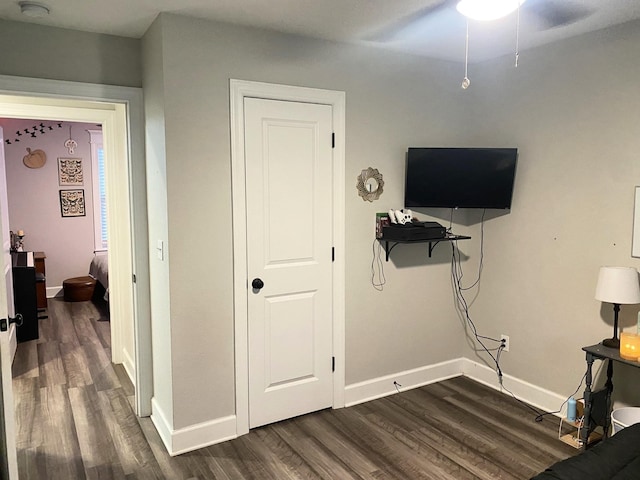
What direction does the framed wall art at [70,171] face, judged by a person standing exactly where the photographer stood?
facing the viewer

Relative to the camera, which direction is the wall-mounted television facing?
toward the camera

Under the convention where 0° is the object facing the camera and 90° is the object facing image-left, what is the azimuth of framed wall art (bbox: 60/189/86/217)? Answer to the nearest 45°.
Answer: approximately 0°

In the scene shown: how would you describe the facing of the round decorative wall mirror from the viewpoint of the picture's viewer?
facing the viewer and to the right of the viewer

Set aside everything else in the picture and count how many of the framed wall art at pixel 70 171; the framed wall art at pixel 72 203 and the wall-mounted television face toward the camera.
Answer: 3

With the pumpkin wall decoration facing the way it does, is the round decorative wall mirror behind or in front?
in front

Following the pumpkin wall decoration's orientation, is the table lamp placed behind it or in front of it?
in front

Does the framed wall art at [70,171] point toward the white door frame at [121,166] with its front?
yes

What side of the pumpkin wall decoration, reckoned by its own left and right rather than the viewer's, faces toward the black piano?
front

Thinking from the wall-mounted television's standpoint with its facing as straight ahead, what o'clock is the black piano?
The black piano is roughly at 3 o'clock from the wall-mounted television.

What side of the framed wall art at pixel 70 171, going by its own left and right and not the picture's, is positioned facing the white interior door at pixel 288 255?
front

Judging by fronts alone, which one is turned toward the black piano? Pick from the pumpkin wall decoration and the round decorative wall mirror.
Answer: the pumpkin wall decoration

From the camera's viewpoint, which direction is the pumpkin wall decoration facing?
toward the camera
